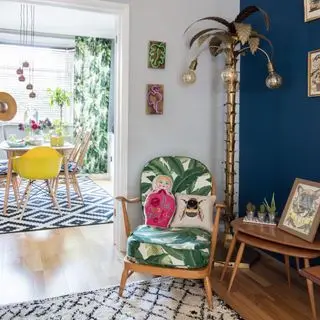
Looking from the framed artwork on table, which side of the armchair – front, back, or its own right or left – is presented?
left

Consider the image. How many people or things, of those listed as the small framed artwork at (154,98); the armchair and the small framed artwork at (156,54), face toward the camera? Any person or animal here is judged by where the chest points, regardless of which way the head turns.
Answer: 3

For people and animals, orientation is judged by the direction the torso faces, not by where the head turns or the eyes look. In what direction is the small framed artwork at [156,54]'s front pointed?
toward the camera

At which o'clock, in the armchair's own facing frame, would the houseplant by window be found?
The houseplant by window is roughly at 5 o'clock from the armchair.

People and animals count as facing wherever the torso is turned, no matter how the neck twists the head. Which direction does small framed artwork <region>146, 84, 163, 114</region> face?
toward the camera

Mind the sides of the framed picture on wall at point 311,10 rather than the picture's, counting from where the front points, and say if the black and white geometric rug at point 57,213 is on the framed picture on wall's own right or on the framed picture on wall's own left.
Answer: on the framed picture on wall's own right

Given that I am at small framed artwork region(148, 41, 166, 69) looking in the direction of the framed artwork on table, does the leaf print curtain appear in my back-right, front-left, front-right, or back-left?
back-left

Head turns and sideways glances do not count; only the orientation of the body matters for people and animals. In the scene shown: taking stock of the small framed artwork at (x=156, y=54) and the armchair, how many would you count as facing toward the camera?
2

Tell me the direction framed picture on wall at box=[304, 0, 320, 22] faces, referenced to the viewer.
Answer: facing the viewer and to the left of the viewer
